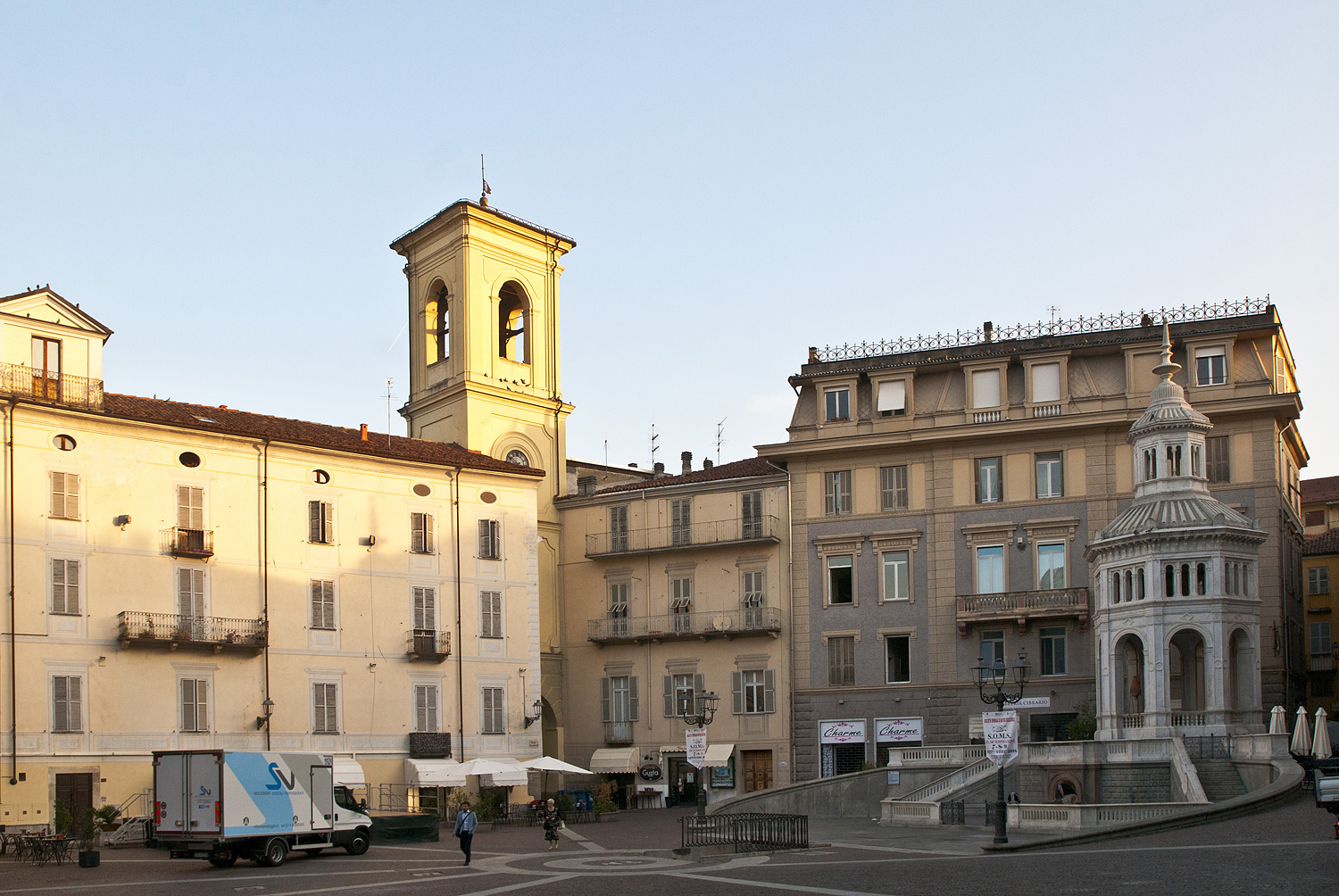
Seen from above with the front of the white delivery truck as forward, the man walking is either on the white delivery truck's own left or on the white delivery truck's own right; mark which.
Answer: on the white delivery truck's own right

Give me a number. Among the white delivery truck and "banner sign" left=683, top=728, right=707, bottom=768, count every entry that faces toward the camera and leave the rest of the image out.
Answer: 1

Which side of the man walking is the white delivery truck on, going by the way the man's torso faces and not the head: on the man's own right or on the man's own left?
on the man's own right

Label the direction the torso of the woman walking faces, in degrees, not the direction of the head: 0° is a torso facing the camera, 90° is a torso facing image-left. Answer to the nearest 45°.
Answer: approximately 0°

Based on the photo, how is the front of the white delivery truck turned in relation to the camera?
facing away from the viewer and to the right of the viewer

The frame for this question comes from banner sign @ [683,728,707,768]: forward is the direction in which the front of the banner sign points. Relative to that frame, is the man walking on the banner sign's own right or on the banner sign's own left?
on the banner sign's own right

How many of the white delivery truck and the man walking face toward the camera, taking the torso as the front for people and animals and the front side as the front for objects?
1

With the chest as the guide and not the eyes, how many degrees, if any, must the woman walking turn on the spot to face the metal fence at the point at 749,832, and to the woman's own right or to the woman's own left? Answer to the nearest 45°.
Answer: approximately 45° to the woman's own left
